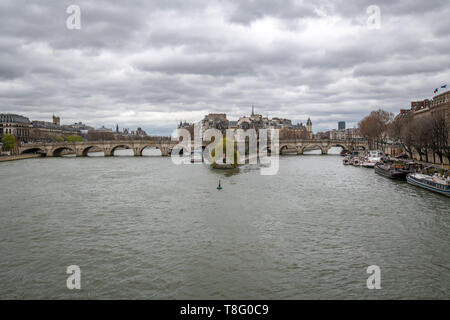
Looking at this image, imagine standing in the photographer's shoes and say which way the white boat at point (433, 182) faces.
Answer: facing away from the viewer and to the left of the viewer
